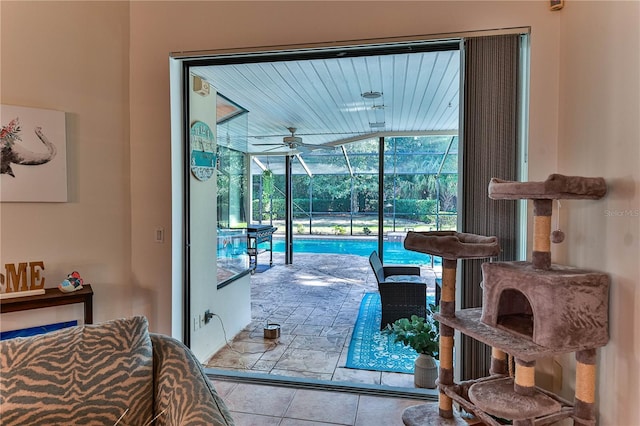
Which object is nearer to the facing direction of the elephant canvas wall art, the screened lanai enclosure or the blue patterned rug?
the blue patterned rug

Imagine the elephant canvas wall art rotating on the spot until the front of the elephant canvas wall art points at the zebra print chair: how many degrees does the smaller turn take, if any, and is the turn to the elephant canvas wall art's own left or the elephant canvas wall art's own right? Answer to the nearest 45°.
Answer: approximately 45° to the elephant canvas wall art's own right

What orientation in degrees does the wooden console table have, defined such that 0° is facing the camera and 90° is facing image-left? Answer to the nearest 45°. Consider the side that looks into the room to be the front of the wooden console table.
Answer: approximately 315°

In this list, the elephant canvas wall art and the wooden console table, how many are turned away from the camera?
0

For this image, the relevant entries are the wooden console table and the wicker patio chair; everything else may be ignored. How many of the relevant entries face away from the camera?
0

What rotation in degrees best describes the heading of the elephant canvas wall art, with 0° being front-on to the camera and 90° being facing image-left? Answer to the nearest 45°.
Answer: approximately 315°

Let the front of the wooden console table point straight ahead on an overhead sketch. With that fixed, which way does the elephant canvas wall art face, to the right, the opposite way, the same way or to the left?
the same way

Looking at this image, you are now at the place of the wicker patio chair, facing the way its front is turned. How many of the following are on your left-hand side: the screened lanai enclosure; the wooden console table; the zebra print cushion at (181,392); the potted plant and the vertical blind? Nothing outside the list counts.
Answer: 1

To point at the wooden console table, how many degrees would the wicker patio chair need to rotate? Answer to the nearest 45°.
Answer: approximately 135° to its right

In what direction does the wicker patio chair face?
to the viewer's right

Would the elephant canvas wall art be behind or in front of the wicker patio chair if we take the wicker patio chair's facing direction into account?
behind

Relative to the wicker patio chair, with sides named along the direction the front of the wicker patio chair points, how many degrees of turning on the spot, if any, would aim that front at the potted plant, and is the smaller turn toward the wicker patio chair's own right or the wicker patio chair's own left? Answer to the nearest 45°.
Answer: approximately 90° to the wicker patio chair's own right

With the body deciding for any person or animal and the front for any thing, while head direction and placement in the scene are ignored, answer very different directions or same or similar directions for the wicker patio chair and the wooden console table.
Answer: same or similar directions

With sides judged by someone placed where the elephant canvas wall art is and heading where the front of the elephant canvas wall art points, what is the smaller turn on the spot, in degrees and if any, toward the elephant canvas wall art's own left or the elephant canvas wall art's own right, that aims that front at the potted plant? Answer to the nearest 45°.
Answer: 0° — it already faces it
